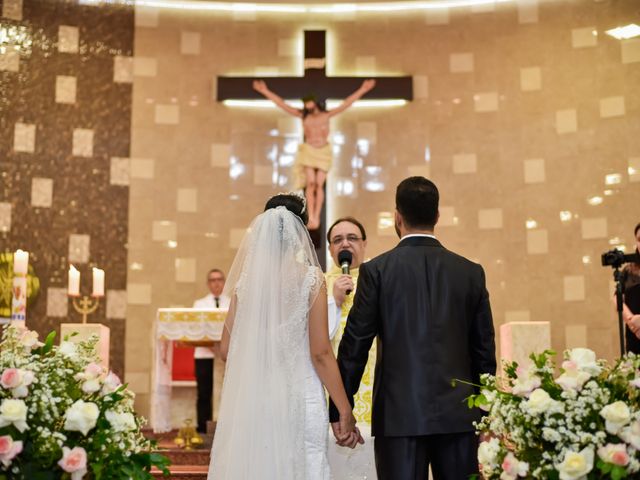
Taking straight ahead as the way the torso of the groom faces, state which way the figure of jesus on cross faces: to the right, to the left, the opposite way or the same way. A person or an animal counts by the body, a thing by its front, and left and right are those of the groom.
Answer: the opposite way

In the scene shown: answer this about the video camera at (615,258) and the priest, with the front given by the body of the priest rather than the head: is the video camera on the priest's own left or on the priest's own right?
on the priest's own left

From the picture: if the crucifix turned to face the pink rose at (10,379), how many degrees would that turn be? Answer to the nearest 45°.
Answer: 0° — it already faces it

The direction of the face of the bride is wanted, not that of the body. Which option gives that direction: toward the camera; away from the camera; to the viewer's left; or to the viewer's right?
away from the camera

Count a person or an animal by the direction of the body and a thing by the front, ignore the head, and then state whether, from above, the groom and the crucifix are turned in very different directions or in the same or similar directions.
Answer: very different directions

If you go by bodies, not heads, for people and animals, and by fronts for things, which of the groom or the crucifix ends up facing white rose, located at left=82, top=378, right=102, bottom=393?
the crucifix

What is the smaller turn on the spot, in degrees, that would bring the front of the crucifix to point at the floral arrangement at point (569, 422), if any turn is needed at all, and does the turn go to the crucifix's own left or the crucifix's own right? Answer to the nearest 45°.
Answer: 0° — it already faces it

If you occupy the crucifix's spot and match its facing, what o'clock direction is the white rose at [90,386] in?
The white rose is roughly at 12 o'clock from the crucifix.

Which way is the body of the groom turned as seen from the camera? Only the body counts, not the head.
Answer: away from the camera

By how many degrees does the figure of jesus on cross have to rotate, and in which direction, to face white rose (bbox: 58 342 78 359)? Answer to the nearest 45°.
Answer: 0° — it already faces it
